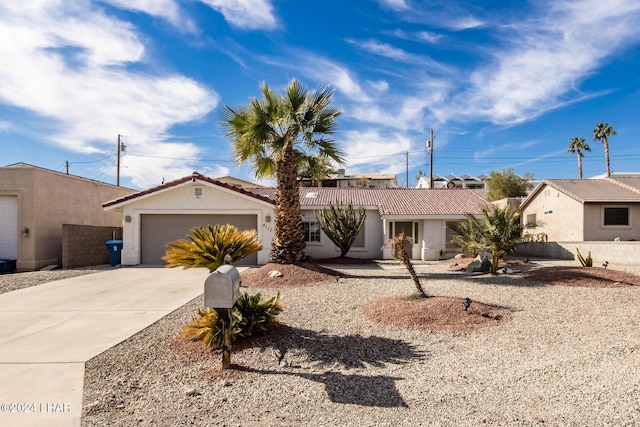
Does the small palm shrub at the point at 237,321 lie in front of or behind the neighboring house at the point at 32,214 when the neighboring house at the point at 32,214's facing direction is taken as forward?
in front

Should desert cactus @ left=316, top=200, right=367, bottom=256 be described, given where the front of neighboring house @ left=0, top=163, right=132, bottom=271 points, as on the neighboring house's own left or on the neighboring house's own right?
on the neighboring house's own left

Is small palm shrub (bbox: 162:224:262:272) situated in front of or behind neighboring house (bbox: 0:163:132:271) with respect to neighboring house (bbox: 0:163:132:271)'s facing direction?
in front

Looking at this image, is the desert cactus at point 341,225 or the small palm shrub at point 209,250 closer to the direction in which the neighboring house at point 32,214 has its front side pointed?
the small palm shrub

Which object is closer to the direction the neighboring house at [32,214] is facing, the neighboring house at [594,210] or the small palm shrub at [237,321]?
the small palm shrub

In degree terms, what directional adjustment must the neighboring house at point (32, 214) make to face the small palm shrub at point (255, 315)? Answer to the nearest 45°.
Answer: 0° — it already faces it

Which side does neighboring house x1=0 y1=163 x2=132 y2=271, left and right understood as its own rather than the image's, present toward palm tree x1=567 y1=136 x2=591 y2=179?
left

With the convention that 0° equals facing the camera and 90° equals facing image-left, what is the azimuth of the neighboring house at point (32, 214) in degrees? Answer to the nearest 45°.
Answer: approximately 0°

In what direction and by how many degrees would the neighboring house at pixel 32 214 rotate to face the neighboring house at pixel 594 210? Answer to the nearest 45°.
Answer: approximately 90° to its left

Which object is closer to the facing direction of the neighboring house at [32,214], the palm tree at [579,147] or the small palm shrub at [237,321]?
the small palm shrub
